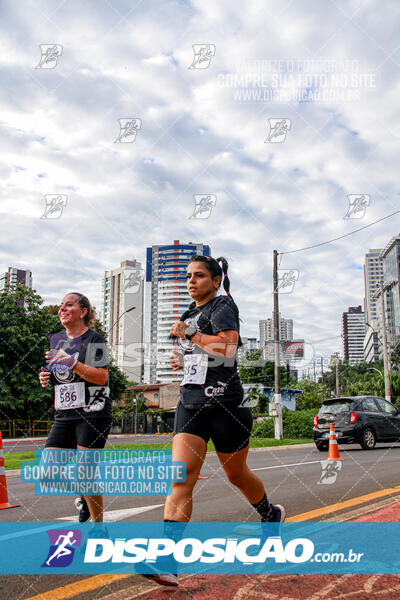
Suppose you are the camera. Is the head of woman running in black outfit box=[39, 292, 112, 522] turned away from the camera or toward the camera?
toward the camera

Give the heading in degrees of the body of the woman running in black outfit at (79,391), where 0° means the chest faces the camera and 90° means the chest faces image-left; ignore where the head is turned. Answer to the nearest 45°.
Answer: approximately 45°

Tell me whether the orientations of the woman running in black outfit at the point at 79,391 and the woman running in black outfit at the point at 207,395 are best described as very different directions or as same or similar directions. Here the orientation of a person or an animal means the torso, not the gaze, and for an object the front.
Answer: same or similar directions

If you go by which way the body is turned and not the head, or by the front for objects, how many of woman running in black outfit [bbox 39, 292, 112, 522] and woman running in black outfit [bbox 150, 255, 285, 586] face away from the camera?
0

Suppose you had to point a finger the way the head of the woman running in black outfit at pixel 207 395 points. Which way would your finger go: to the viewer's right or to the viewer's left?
to the viewer's left

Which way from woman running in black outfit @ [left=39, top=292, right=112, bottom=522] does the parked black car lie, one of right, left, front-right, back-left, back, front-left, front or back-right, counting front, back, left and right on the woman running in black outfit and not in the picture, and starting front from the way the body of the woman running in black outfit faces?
back
